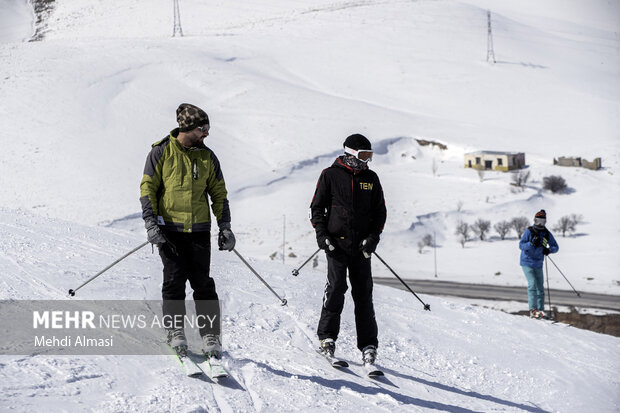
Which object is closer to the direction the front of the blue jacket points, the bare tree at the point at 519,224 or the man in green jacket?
the man in green jacket

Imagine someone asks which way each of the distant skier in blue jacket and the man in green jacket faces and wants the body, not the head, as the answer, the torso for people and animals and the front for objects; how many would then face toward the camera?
2

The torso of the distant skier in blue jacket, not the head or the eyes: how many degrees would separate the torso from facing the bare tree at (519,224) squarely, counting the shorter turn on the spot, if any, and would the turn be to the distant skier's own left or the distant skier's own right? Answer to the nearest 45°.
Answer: approximately 180°

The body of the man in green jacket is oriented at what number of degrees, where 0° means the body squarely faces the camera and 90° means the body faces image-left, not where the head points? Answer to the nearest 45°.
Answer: approximately 0°

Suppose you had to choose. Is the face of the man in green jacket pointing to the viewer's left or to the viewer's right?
to the viewer's right

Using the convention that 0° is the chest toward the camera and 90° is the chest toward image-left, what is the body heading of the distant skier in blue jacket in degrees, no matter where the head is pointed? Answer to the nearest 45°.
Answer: approximately 0°

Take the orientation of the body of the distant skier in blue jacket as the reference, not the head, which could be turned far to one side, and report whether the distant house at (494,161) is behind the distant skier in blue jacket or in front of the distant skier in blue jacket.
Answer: behind

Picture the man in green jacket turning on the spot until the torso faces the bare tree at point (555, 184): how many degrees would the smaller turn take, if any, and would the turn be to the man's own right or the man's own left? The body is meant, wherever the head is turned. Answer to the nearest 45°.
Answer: approximately 135° to the man's own left

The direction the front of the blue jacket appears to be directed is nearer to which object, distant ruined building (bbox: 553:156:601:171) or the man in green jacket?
the man in green jacket
